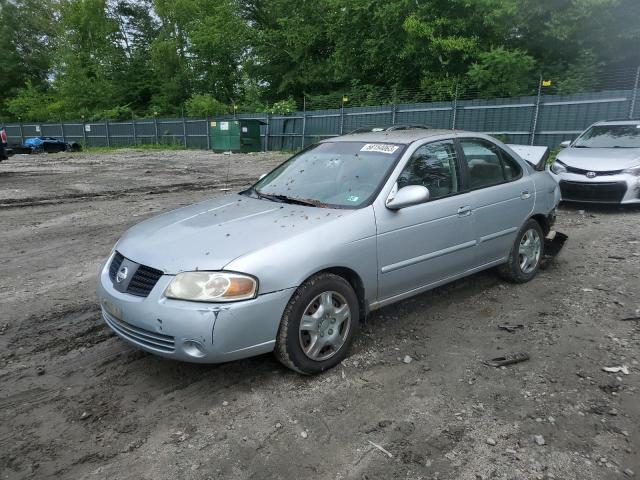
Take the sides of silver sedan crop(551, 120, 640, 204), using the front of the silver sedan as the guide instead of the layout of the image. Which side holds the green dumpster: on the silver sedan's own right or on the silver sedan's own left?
on the silver sedan's own right

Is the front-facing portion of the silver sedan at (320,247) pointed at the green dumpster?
no

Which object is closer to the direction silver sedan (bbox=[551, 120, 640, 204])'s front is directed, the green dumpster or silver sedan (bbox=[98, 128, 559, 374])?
the silver sedan

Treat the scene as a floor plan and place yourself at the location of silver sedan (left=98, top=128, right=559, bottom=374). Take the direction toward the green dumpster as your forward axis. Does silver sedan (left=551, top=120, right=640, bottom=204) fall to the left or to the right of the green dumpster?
right

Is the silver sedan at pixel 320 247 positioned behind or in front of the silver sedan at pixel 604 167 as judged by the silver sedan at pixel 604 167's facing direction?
in front

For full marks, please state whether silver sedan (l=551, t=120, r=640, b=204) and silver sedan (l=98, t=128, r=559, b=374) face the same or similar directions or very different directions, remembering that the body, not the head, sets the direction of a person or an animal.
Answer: same or similar directions

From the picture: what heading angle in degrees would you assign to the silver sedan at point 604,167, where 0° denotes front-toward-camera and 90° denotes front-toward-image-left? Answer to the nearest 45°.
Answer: approximately 45°

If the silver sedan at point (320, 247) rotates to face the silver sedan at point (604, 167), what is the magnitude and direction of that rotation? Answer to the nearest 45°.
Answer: approximately 180°

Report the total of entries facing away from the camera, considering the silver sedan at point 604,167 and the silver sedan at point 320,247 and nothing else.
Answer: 0

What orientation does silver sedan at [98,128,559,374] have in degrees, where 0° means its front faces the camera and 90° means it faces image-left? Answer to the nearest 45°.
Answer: approximately 45°
